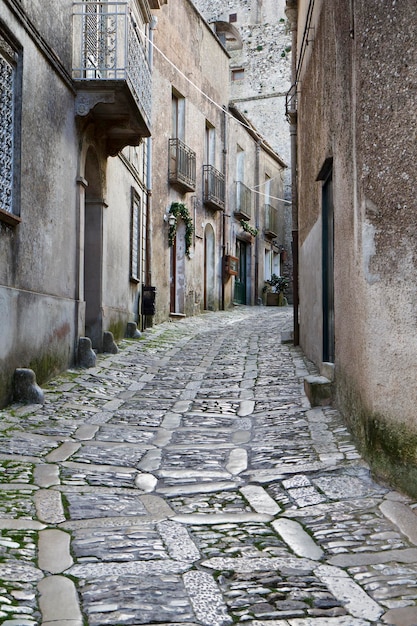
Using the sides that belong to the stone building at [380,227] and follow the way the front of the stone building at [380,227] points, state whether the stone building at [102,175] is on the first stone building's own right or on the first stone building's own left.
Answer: on the first stone building's own right

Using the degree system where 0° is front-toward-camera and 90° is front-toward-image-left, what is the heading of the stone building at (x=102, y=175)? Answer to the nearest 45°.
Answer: approximately 270°

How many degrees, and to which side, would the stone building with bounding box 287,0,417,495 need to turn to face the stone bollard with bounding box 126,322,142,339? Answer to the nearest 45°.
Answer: approximately 45° to its right

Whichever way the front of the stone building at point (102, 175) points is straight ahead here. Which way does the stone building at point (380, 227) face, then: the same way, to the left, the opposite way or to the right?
the opposite way

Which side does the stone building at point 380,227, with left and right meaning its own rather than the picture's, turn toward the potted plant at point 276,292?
right

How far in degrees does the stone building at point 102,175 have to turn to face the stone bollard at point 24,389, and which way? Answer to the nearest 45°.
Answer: approximately 90° to its right

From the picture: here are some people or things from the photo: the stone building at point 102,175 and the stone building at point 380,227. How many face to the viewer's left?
1

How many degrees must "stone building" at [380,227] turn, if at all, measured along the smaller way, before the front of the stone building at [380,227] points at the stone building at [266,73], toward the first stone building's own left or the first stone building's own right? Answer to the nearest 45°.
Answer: approximately 90° to the first stone building's own right

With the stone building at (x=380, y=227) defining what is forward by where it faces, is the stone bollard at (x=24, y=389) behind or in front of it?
in front

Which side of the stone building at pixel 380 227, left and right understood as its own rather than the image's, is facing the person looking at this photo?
left
